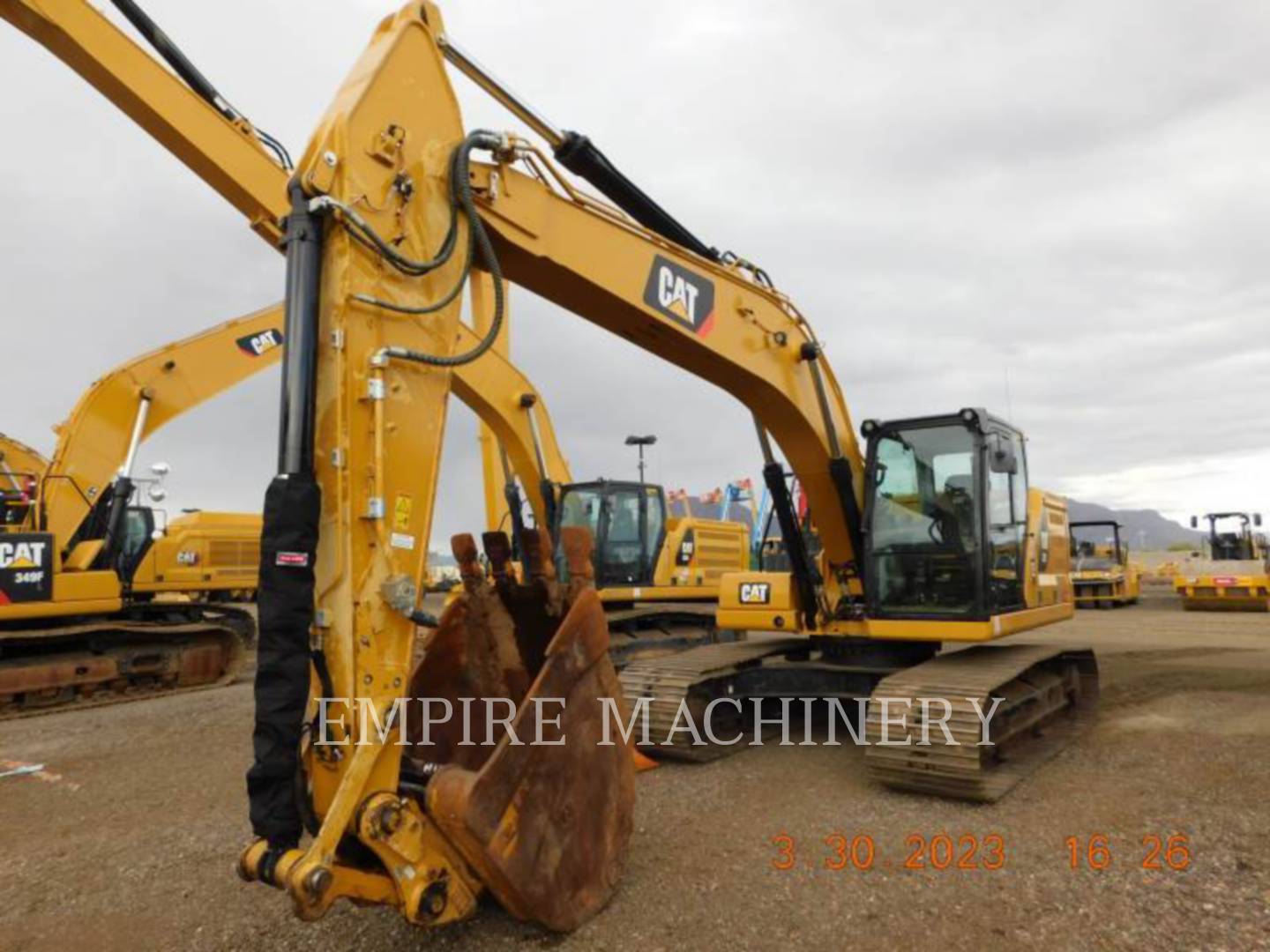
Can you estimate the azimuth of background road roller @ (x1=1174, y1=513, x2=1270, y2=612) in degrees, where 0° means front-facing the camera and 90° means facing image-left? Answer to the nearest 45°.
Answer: approximately 0°

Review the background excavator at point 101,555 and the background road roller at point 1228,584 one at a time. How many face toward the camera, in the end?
1

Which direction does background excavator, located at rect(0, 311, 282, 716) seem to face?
to the viewer's right

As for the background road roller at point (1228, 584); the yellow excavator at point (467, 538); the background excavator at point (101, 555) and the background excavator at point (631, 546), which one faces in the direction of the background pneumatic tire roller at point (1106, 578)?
the background excavator at point (101, 555)

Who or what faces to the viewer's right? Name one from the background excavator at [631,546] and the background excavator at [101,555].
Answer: the background excavator at [101,555]

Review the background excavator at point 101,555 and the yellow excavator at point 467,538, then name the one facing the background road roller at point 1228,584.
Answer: the background excavator

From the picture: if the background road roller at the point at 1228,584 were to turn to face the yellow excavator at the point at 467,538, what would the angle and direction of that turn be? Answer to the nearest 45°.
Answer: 0° — it already faces it

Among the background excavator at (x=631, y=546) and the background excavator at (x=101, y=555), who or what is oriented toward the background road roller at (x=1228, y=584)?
the background excavator at (x=101, y=555)

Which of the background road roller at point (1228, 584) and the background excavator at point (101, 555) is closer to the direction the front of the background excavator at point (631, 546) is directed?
the background excavator

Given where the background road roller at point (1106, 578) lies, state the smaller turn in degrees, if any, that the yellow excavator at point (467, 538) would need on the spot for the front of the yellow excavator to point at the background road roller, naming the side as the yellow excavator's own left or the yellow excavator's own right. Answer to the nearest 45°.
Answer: approximately 180°

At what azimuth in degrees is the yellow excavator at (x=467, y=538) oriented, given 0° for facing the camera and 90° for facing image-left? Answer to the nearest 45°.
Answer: approximately 45°

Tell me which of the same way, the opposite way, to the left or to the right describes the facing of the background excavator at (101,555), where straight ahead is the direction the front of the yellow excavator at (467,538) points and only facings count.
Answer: the opposite way

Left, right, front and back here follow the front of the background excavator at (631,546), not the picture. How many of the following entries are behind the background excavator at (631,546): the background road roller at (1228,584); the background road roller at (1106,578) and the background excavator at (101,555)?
2

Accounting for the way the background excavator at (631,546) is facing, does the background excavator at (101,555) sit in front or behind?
in front
